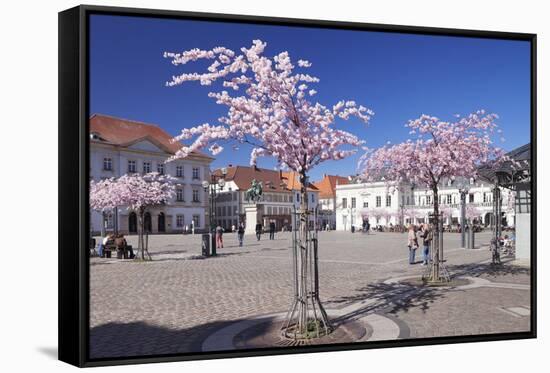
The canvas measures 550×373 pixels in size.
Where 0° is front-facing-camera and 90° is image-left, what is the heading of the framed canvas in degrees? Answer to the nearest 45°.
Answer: approximately 315°
